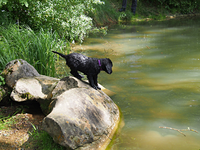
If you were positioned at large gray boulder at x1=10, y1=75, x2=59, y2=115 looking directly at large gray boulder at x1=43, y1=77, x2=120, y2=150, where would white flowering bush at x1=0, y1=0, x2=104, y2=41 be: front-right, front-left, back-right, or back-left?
back-left

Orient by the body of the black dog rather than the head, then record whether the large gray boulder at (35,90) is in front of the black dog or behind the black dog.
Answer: behind

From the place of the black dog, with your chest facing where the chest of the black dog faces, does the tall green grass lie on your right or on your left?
on your left

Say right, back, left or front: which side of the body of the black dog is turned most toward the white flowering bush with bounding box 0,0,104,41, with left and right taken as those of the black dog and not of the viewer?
left

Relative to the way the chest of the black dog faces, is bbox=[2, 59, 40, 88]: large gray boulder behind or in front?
behind

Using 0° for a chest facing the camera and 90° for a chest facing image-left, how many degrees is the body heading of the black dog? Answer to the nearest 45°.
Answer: approximately 270°
